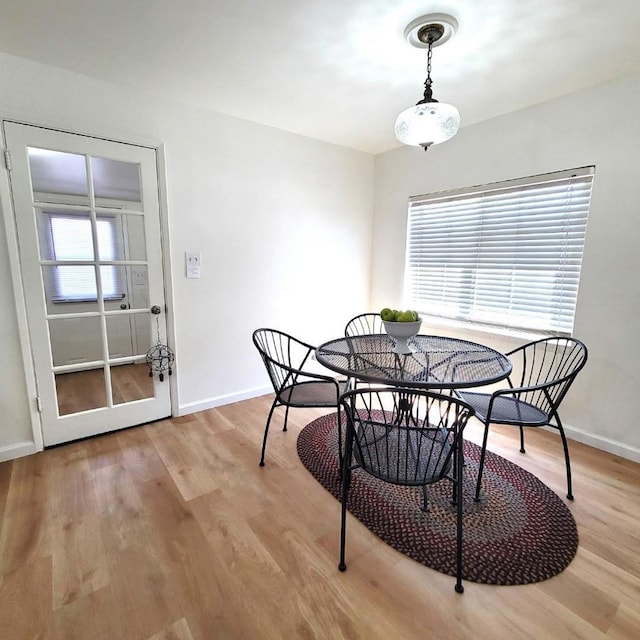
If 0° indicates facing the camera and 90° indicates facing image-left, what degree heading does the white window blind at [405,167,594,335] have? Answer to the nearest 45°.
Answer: approximately 45°

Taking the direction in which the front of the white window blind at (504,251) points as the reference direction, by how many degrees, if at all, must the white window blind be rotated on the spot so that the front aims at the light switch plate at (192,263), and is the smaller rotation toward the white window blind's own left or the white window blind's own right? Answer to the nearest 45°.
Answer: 0° — it already faces it

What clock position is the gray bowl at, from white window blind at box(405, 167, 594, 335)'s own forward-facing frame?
The gray bowl is roughly at 11 o'clock from the white window blind.

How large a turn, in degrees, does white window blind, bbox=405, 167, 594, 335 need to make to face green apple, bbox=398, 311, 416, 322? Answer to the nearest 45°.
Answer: approximately 45° to its left

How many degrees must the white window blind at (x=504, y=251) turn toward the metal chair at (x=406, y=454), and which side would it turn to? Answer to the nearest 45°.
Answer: approximately 45° to its left

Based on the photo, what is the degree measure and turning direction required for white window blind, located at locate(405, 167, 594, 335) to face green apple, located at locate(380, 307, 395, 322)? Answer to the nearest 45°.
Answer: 0° — it already faces it
